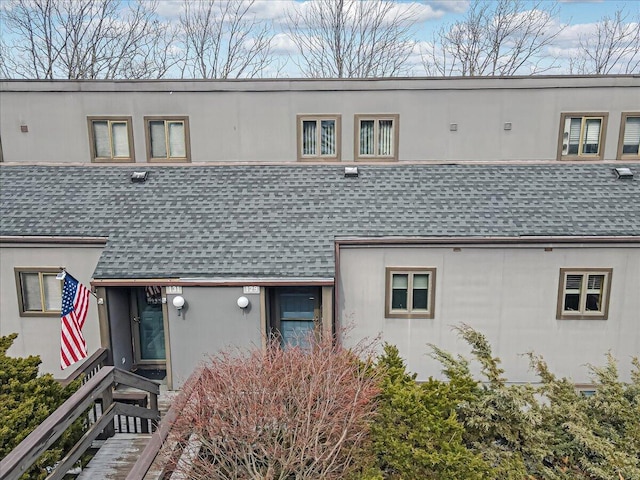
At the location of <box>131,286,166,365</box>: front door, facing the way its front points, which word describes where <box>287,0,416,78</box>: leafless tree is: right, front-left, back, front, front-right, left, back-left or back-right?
back-left

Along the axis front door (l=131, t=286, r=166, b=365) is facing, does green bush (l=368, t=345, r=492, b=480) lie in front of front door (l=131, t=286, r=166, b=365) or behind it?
in front

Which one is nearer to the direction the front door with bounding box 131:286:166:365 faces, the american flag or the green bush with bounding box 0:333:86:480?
the green bush

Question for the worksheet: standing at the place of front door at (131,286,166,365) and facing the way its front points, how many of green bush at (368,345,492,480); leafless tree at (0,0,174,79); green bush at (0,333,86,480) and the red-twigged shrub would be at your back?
1

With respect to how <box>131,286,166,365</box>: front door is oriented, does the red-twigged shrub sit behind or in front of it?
in front

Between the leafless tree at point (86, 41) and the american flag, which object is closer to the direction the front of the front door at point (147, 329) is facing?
the american flag

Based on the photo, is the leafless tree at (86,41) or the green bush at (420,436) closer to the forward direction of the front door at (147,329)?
the green bush

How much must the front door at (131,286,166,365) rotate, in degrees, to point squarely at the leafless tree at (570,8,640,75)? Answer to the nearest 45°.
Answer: approximately 90° to its left

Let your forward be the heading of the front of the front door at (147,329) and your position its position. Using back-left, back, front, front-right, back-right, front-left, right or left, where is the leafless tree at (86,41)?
back

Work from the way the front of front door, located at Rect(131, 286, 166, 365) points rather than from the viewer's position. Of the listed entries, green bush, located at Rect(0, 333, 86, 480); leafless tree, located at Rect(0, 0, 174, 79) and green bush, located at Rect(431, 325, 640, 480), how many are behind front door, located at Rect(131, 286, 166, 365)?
1

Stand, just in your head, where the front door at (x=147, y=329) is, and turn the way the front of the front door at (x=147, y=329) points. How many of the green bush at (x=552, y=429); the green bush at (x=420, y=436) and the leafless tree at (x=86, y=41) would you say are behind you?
1

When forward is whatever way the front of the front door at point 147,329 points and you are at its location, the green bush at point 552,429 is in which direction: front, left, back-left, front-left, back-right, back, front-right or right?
front-left

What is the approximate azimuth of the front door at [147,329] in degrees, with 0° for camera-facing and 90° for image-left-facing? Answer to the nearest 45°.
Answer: approximately 0°
